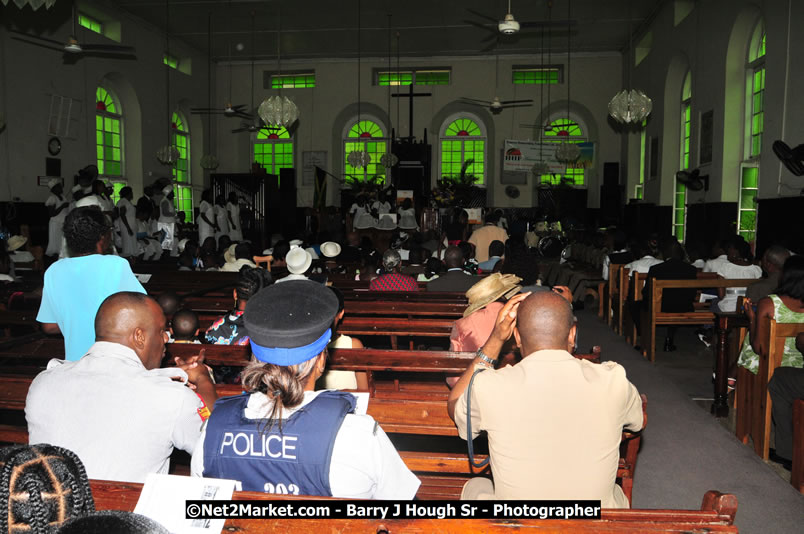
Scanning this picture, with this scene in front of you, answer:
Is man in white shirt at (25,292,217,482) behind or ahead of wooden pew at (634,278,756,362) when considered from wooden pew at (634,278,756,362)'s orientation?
behind

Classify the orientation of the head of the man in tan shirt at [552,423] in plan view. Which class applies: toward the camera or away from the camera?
away from the camera

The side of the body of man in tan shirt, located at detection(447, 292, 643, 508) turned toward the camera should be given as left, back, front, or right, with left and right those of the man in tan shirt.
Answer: back

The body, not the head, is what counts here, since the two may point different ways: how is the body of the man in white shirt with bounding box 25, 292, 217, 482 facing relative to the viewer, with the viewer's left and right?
facing away from the viewer and to the right of the viewer

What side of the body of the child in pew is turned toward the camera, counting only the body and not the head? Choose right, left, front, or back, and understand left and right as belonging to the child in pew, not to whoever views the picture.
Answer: back

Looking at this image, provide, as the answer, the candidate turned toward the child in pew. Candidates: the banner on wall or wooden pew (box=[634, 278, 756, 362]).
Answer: the banner on wall
